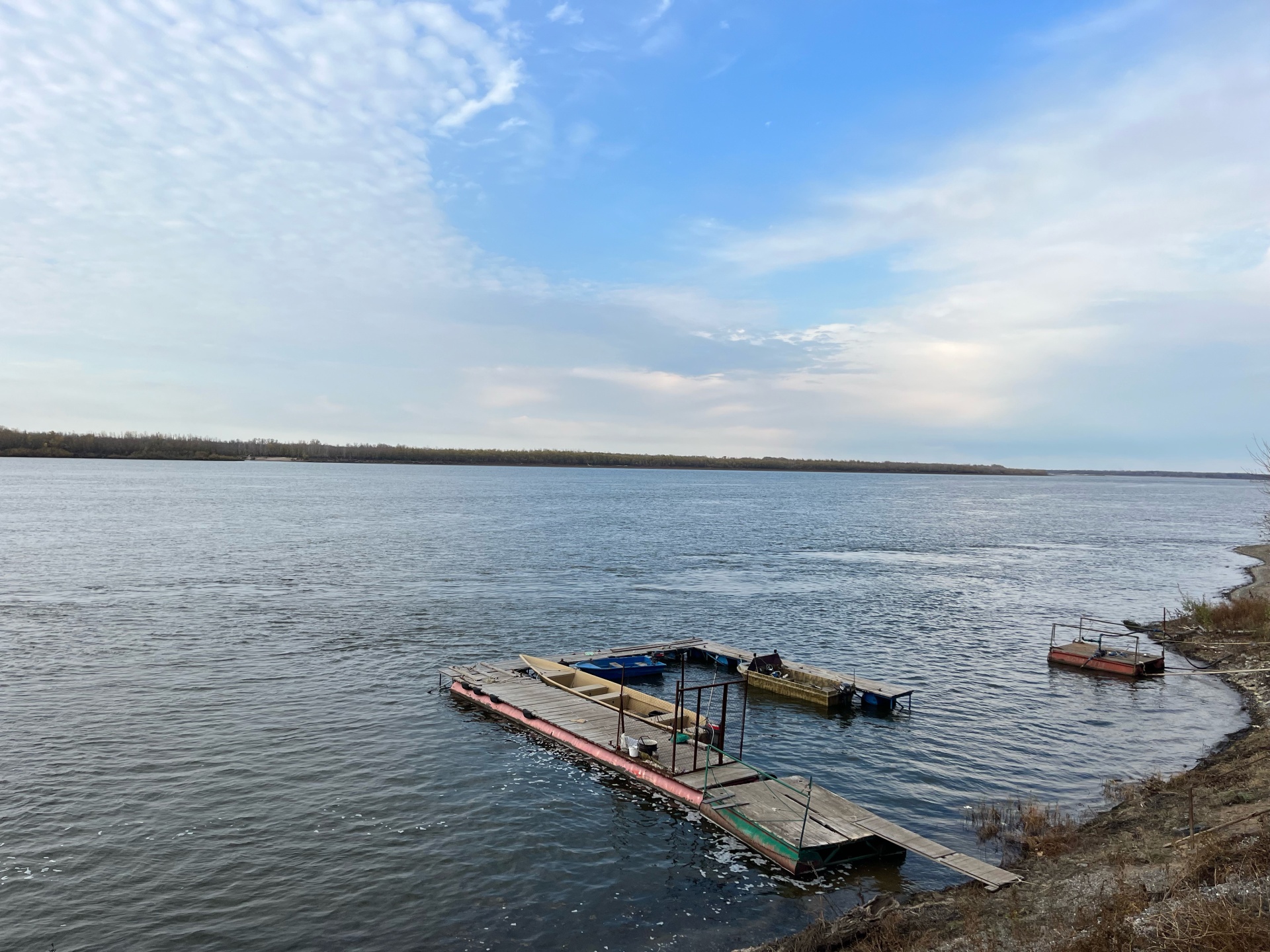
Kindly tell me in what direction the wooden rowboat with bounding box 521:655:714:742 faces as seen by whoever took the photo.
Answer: facing away from the viewer and to the left of the viewer

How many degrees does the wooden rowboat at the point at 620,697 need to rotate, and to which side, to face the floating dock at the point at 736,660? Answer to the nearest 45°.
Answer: approximately 90° to its right

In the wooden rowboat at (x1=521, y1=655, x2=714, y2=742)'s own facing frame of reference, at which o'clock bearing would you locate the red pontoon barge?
The red pontoon barge is roughly at 4 o'clock from the wooden rowboat.
